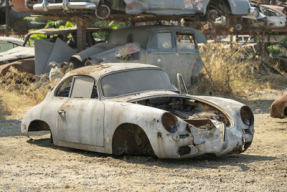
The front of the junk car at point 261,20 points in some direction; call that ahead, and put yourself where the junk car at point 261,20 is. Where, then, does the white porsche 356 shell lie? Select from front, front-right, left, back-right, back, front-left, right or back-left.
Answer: left

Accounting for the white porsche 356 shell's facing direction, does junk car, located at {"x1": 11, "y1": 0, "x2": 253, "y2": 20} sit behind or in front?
behind

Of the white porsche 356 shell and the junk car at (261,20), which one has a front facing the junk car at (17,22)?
the junk car at (261,20)

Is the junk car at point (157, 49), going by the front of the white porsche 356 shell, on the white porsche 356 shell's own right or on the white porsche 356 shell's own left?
on the white porsche 356 shell's own left

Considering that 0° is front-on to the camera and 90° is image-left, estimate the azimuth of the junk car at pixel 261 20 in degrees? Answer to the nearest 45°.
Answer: approximately 90°

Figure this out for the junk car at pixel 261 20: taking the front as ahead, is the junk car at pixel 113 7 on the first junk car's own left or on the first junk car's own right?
on the first junk car's own left

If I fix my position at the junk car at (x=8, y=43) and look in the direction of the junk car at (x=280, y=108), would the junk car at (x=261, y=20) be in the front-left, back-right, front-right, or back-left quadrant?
front-left

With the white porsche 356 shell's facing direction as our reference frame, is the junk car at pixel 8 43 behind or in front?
behind

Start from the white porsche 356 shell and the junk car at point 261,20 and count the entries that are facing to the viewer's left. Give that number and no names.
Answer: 1

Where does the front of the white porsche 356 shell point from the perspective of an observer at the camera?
facing the viewer and to the right of the viewer

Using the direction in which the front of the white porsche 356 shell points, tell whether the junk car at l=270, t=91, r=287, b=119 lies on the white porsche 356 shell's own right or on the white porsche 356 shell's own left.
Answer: on the white porsche 356 shell's own left
